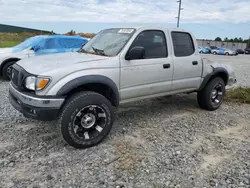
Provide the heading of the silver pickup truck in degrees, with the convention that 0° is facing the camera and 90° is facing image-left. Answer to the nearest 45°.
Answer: approximately 45°

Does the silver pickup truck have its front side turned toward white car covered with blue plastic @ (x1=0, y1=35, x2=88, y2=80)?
no
